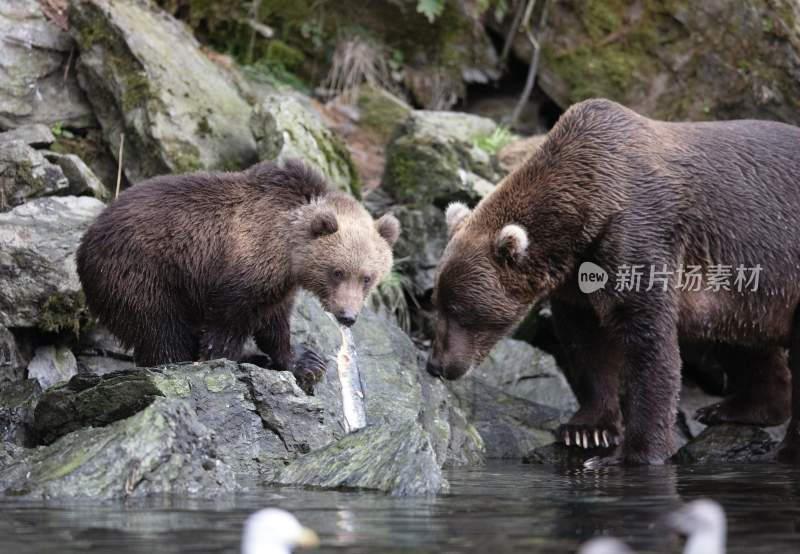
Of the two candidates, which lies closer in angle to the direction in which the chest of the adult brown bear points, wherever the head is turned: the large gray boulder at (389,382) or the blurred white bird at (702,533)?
the large gray boulder

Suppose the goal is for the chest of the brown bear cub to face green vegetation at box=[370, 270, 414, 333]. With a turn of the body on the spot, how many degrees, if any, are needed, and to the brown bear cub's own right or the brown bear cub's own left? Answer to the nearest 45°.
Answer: approximately 90° to the brown bear cub's own left

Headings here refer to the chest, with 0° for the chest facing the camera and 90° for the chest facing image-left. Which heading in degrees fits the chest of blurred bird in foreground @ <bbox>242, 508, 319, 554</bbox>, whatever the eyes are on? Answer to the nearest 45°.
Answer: approximately 270°

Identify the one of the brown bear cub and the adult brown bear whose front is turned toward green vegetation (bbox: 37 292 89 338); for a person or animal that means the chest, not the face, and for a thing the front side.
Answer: the adult brown bear

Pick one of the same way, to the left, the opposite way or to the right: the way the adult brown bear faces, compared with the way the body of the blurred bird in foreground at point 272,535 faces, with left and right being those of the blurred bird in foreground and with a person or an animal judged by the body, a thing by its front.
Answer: the opposite way

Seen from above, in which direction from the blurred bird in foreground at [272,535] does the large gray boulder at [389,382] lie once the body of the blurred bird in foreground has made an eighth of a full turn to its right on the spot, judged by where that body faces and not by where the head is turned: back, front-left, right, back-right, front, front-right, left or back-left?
back-left

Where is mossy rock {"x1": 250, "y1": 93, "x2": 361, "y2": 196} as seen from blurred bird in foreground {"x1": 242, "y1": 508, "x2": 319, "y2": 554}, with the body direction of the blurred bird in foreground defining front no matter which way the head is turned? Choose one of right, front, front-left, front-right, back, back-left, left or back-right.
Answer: left

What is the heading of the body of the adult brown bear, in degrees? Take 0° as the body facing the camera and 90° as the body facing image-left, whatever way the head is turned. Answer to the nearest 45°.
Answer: approximately 90°

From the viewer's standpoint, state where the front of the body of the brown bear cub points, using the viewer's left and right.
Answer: facing the viewer and to the right of the viewer

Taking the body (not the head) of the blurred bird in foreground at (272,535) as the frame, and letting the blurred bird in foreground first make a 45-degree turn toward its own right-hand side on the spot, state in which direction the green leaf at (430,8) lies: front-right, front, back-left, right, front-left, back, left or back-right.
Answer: back-left
